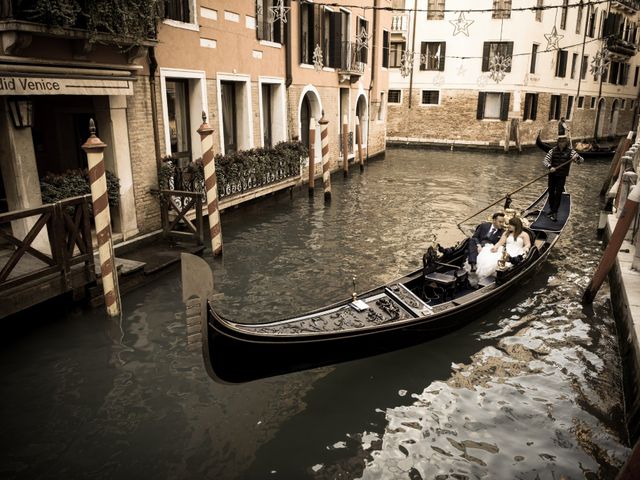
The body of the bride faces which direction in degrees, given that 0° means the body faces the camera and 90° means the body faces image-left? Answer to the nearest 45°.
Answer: approximately 45°

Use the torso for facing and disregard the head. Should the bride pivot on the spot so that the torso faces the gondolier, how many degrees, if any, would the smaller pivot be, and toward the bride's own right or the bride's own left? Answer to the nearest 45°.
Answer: approximately 135° to the bride's own right

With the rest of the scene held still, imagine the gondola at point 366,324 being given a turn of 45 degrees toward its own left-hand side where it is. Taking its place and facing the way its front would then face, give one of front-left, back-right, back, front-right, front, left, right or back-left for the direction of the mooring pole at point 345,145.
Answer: back

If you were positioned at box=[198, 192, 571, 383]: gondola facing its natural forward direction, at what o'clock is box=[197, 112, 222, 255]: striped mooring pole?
The striped mooring pole is roughly at 3 o'clock from the gondola.

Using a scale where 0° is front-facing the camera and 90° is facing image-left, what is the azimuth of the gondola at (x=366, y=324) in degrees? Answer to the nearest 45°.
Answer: approximately 45°

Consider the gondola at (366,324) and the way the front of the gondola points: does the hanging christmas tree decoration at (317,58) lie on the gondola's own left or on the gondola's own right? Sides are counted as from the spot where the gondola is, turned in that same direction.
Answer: on the gondola's own right

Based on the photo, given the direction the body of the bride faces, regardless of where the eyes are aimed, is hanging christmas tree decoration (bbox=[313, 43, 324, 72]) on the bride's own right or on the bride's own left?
on the bride's own right

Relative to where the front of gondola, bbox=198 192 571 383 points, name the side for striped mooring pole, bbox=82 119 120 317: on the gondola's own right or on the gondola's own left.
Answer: on the gondola's own right

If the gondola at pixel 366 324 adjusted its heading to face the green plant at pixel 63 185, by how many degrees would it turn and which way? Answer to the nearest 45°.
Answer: approximately 45° to its right
